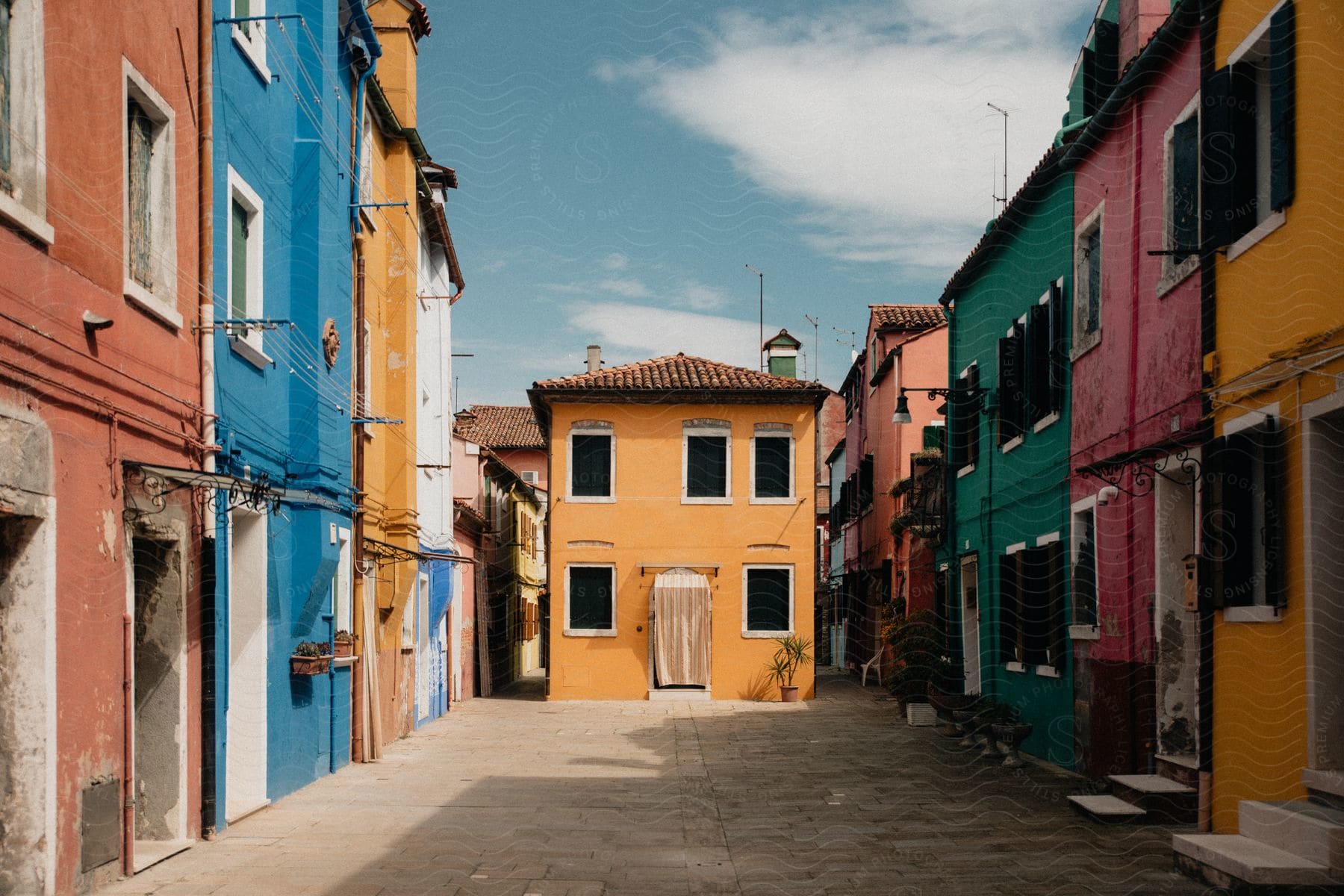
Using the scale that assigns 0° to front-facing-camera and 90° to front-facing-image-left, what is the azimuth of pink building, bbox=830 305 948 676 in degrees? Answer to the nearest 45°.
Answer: approximately 90°

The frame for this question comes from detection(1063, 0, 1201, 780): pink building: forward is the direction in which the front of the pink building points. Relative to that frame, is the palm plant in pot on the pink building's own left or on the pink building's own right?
on the pink building's own right

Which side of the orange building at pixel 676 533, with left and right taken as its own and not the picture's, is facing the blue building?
front

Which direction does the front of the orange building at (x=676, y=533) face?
toward the camera

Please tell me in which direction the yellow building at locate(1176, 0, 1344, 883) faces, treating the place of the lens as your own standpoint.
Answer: facing the viewer and to the left of the viewer

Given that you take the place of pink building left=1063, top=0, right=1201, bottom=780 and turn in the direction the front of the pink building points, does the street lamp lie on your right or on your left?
on your right

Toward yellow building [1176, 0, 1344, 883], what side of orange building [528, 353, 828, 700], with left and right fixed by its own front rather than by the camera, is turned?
front

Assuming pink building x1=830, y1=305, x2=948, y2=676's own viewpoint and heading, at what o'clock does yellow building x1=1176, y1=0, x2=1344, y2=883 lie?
The yellow building is roughly at 9 o'clock from the pink building.
